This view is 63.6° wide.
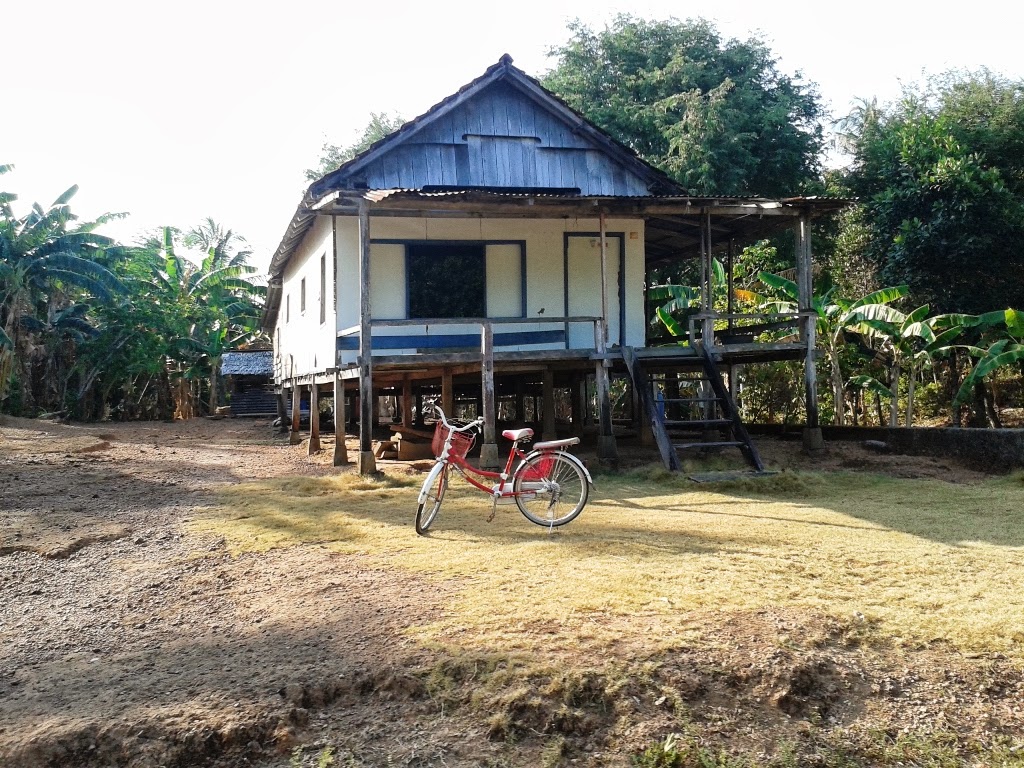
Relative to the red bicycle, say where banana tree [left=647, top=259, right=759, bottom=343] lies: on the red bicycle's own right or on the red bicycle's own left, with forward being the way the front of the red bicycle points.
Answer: on the red bicycle's own right

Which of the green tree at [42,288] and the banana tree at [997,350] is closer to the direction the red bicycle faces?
the green tree

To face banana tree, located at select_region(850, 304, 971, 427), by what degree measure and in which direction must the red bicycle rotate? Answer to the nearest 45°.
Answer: approximately 135° to its right

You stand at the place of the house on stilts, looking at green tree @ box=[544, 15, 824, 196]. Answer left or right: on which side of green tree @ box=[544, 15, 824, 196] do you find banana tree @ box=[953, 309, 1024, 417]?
right

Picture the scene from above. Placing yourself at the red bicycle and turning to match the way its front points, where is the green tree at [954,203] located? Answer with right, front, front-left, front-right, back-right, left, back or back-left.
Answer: back-right

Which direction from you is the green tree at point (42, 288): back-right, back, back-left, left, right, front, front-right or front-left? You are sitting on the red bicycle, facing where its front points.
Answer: front-right

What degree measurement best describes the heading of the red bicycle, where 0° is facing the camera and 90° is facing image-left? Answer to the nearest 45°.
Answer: approximately 90°

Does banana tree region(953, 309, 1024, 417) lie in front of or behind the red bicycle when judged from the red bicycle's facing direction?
behind

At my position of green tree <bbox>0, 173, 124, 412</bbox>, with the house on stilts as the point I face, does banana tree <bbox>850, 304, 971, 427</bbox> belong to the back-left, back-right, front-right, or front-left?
front-left

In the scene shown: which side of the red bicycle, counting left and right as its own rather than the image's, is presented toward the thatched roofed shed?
right

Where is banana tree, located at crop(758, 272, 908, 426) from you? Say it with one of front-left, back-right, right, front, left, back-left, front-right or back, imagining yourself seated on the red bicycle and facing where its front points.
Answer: back-right

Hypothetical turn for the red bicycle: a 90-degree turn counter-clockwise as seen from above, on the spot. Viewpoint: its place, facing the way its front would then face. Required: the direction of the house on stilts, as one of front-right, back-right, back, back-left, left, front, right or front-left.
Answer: back

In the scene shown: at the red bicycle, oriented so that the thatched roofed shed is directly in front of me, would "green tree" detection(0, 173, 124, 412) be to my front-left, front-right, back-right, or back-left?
front-left
